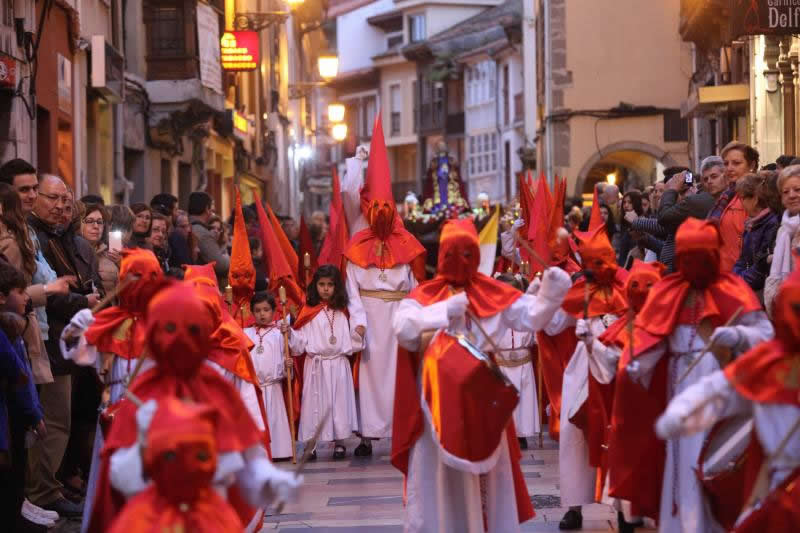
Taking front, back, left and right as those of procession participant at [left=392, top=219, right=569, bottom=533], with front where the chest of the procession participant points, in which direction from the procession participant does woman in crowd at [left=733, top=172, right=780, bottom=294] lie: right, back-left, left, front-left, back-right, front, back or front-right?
back-left

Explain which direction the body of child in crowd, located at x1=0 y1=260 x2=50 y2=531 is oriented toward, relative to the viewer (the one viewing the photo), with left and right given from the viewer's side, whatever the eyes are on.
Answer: facing to the right of the viewer

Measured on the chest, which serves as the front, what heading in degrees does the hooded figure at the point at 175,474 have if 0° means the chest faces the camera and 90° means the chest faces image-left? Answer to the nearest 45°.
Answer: approximately 0°

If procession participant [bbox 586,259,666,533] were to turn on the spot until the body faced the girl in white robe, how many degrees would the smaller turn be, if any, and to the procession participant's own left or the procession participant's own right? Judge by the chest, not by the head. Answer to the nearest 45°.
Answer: approximately 135° to the procession participant's own right

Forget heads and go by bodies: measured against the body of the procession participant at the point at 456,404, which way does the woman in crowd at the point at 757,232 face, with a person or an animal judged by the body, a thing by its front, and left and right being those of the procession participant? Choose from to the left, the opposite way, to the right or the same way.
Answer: to the right

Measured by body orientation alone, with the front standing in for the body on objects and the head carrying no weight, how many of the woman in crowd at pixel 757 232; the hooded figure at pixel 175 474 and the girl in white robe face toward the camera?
2

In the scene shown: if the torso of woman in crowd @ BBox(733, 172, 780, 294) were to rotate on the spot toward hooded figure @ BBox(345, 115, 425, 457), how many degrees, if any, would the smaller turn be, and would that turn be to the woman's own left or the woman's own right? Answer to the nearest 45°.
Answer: approximately 45° to the woman's own right

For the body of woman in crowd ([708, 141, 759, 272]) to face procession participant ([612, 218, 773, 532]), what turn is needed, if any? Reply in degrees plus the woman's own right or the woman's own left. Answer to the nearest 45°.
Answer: approximately 45° to the woman's own left

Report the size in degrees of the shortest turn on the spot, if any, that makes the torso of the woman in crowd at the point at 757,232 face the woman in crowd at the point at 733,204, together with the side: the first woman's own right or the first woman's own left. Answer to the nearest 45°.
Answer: approximately 90° to the first woman's own right
